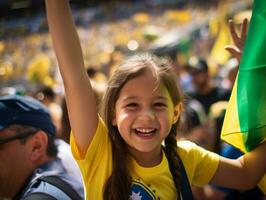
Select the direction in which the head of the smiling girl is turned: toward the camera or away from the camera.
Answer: toward the camera

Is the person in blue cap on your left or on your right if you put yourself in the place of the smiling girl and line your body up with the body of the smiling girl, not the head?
on your right

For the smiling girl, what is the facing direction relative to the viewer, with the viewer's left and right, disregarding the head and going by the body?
facing the viewer
